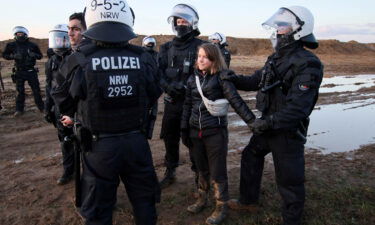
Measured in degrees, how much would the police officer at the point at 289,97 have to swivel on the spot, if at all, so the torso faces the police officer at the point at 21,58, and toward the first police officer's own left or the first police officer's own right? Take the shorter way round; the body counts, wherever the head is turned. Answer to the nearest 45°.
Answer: approximately 45° to the first police officer's own right

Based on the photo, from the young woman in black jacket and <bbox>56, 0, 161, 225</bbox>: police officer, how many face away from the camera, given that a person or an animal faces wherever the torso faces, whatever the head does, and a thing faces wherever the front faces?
1

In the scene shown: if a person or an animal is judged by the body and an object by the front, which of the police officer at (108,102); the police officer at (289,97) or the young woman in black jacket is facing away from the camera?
the police officer at (108,102)

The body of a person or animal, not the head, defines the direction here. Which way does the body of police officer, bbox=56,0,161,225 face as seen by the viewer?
away from the camera

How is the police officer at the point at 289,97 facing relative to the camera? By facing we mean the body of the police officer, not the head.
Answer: to the viewer's left

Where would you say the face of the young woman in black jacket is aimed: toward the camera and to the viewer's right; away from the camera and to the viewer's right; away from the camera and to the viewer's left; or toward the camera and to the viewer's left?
toward the camera and to the viewer's left

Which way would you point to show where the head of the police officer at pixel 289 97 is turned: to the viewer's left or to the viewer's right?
to the viewer's left

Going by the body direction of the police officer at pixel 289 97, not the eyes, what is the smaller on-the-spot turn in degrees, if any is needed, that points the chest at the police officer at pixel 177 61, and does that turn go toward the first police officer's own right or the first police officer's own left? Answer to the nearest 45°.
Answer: approximately 45° to the first police officer's own right

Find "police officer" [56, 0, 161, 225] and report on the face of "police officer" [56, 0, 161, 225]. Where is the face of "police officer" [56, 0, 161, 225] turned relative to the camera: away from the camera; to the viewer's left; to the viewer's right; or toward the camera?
away from the camera

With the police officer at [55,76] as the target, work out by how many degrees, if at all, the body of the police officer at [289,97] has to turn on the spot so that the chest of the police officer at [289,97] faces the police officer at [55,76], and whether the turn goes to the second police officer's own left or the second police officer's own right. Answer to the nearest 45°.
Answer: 0° — they already face them

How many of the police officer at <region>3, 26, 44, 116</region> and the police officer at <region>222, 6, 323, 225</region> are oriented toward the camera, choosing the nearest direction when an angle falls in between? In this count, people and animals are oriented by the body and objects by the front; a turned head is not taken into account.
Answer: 1
